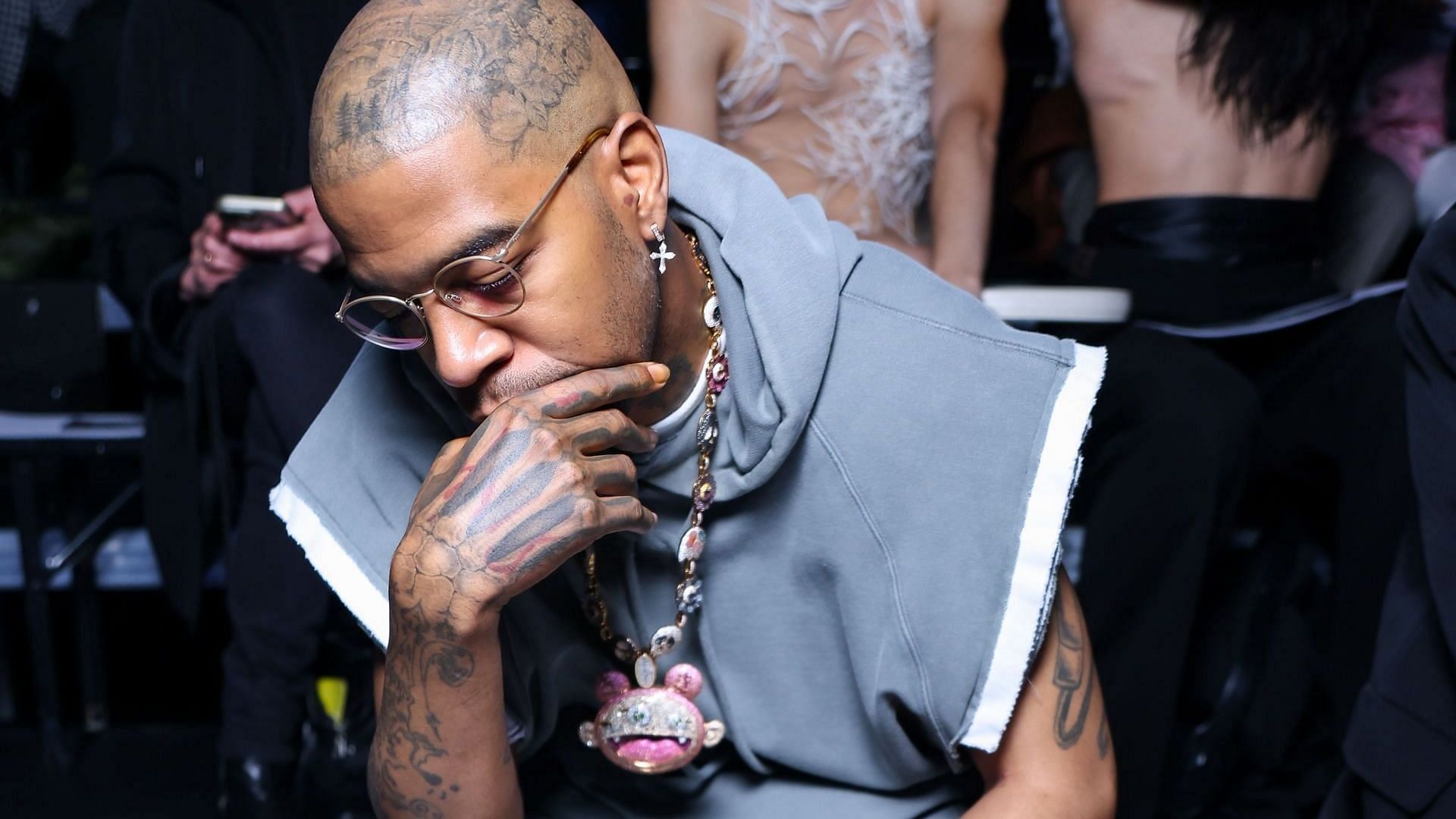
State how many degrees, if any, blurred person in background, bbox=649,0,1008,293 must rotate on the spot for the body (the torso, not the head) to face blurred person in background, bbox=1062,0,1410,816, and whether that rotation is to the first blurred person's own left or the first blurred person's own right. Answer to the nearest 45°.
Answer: approximately 90° to the first blurred person's own left

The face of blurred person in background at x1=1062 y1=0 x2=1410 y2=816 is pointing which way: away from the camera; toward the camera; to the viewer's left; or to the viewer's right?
away from the camera

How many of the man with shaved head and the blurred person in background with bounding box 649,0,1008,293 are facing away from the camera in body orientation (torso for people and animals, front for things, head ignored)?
0

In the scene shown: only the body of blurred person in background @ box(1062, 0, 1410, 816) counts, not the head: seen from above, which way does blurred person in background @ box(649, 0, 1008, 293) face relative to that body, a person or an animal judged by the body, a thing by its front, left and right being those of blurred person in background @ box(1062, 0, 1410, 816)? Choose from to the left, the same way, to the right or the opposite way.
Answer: the opposite way

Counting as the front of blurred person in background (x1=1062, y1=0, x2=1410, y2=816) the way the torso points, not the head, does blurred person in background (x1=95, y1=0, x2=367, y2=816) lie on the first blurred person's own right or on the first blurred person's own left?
on the first blurred person's own left

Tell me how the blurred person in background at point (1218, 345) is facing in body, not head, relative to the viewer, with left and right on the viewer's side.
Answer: facing away from the viewer

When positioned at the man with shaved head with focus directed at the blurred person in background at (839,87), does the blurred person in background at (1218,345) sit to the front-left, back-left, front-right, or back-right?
front-right

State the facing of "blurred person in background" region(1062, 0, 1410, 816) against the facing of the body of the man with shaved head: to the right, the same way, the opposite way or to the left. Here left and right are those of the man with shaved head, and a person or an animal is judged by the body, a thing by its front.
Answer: the opposite way

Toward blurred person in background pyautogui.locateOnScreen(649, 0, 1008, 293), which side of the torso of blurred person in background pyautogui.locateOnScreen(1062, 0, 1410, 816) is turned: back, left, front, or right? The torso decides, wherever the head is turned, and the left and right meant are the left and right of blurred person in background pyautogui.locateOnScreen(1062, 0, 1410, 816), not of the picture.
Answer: left

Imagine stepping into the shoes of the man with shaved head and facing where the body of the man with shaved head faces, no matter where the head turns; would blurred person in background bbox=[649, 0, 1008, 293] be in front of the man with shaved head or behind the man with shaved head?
behind

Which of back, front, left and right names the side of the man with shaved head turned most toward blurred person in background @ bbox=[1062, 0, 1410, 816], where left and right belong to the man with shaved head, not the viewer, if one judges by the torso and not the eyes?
back

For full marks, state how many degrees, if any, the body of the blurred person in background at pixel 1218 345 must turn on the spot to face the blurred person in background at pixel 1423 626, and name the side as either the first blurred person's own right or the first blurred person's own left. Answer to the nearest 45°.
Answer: approximately 180°

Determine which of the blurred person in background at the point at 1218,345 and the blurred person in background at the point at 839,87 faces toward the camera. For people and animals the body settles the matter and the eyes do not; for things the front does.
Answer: the blurred person in background at the point at 839,87

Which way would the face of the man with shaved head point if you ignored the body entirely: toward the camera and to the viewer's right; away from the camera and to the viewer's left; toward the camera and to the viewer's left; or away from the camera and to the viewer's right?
toward the camera and to the viewer's left

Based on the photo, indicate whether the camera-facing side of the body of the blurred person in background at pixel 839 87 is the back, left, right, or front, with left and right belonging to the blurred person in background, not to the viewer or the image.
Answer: front

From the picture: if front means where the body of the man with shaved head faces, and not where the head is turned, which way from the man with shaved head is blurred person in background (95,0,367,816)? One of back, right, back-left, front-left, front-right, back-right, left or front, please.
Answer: right

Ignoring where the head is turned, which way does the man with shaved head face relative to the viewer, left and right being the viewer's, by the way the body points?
facing the viewer and to the left of the viewer
